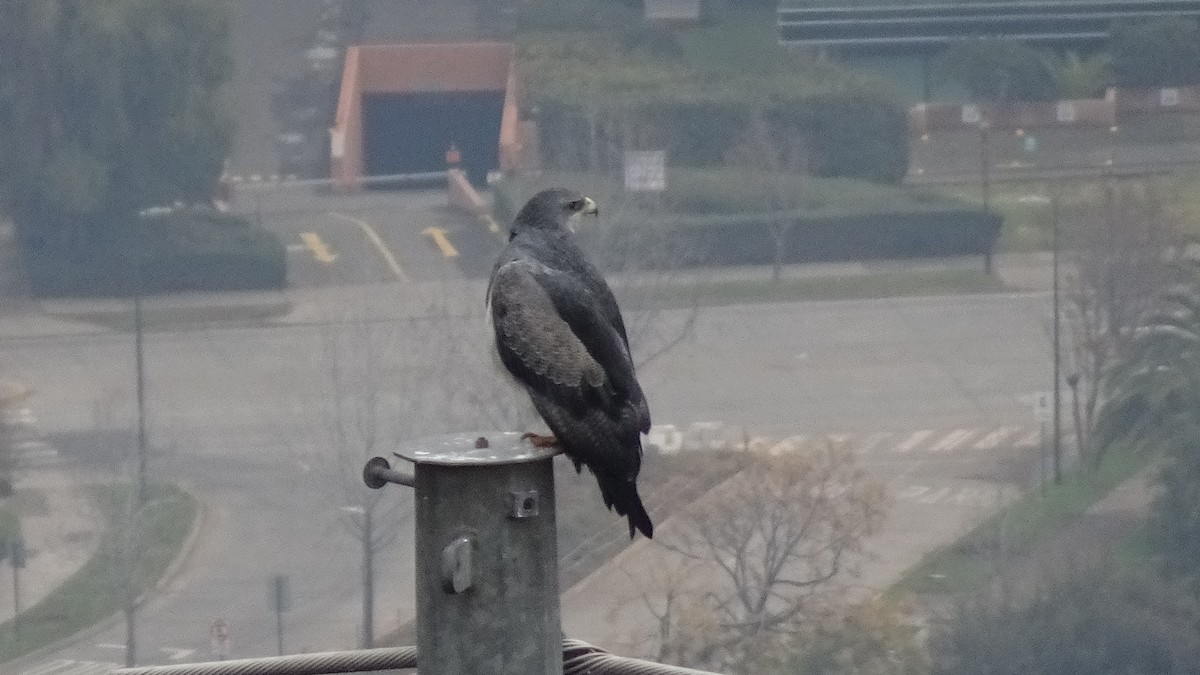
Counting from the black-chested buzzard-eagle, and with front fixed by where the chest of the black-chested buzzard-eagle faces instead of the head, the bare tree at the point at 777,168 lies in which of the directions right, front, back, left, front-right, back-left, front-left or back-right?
front-right

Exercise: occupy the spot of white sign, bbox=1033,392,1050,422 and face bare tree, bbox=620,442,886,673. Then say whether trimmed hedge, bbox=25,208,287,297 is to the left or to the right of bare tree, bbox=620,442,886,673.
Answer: right

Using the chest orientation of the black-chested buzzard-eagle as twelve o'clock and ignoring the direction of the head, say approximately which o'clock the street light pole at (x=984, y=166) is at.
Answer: The street light pole is roughly at 2 o'clock from the black-chested buzzard-eagle.

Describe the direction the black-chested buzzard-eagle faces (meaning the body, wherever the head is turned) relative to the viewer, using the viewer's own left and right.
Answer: facing away from the viewer and to the left of the viewer

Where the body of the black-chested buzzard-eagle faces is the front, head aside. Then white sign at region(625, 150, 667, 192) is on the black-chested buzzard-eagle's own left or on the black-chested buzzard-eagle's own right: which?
on the black-chested buzzard-eagle's own right
